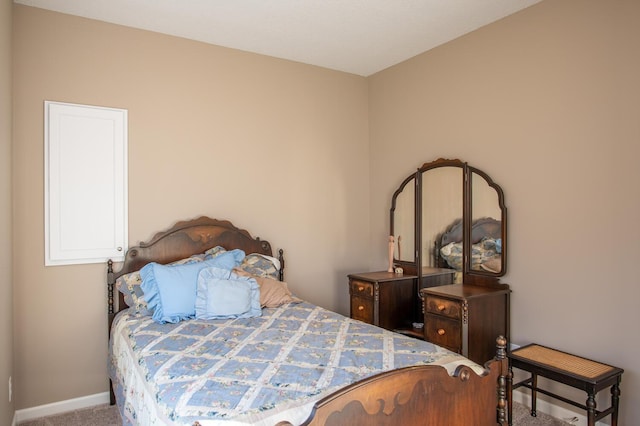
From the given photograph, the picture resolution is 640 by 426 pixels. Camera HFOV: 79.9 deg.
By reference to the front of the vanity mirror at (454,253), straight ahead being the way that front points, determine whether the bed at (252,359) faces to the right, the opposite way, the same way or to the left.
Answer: to the left

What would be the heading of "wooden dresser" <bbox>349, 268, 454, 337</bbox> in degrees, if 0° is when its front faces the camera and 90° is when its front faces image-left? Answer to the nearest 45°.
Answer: approximately 45°

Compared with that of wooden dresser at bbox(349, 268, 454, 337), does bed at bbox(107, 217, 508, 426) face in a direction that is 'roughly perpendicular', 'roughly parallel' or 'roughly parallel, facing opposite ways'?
roughly perpendicular

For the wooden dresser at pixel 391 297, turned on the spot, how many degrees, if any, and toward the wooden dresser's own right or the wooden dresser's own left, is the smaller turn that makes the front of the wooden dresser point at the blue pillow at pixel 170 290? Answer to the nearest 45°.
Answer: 0° — it already faces it

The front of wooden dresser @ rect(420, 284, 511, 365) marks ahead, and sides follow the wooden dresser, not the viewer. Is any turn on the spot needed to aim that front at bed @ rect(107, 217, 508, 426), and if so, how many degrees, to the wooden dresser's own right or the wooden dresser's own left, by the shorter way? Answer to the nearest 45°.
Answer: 0° — it already faces it

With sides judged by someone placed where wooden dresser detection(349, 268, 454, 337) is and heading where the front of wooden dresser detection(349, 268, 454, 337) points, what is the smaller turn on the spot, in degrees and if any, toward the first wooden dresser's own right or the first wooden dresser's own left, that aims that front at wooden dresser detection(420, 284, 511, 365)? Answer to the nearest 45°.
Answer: approximately 90° to the first wooden dresser's own left

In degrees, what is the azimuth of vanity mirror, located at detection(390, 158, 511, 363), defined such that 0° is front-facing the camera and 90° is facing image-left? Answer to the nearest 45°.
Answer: approximately 45°

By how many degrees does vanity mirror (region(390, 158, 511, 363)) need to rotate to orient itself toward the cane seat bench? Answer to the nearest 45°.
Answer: approximately 90° to its left
